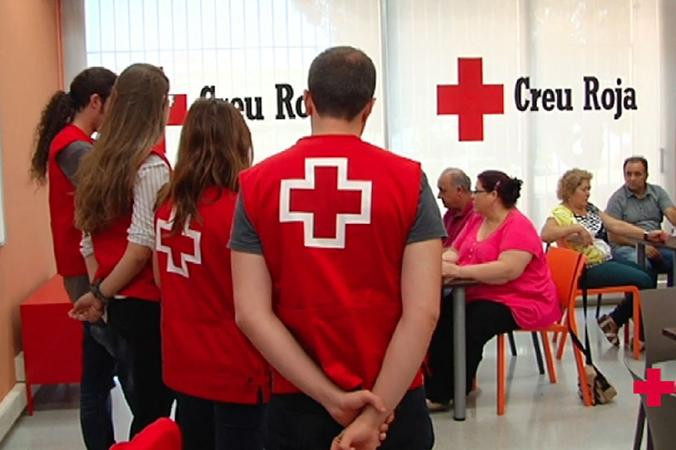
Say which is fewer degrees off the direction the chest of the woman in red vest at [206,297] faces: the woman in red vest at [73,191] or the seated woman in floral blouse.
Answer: the seated woman in floral blouse

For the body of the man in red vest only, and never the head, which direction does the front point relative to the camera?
away from the camera

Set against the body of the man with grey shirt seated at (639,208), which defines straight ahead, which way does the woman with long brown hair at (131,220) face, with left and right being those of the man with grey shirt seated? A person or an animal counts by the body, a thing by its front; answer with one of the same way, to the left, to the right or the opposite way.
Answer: the opposite way

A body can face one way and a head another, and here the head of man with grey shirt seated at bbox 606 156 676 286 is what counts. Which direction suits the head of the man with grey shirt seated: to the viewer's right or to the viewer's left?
to the viewer's left

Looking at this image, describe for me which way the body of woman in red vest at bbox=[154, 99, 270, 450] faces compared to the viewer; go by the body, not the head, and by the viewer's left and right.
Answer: facing away from the viewer and to the right of the viewer

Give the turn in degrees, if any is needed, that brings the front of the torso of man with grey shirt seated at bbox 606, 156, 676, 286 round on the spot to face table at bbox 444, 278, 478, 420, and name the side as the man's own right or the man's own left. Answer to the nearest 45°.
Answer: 0° — they already face it

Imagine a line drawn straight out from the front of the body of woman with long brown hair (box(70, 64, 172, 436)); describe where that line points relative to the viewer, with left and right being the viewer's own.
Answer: facing away from the viewer and to the right of the viewer

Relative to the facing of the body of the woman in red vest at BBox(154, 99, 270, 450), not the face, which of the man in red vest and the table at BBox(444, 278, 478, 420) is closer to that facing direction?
the table

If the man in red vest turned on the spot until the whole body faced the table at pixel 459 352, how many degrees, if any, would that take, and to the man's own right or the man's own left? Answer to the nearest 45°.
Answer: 0° — they already face it

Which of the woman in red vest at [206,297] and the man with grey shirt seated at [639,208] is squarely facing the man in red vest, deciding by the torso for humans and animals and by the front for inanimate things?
the man with grey shirt seated

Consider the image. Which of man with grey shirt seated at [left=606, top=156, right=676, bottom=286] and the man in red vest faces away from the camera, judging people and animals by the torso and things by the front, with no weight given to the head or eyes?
the man in red vest

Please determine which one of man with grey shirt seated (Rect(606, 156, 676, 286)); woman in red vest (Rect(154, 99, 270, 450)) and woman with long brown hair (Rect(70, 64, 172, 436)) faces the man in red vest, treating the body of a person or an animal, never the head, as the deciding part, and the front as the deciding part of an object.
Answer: the man with grey shirt seated

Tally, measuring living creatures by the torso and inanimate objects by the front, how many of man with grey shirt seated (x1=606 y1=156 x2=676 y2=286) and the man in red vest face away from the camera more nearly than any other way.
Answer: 1

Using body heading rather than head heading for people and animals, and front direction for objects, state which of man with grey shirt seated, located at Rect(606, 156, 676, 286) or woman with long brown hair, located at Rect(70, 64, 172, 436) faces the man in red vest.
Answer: the man with grey shirt seated

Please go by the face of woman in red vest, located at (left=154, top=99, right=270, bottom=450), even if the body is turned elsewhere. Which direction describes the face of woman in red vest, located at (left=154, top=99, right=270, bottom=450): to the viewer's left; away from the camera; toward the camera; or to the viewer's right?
away from the camera
